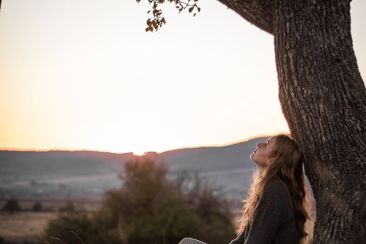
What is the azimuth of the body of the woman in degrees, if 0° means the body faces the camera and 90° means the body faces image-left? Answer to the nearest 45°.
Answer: approximately 90°

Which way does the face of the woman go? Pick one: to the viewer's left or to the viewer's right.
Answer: to the viewer's left

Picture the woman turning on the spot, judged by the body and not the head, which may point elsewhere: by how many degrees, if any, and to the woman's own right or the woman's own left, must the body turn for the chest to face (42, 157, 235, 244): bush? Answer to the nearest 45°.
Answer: approximately 90° to the woman's own right
